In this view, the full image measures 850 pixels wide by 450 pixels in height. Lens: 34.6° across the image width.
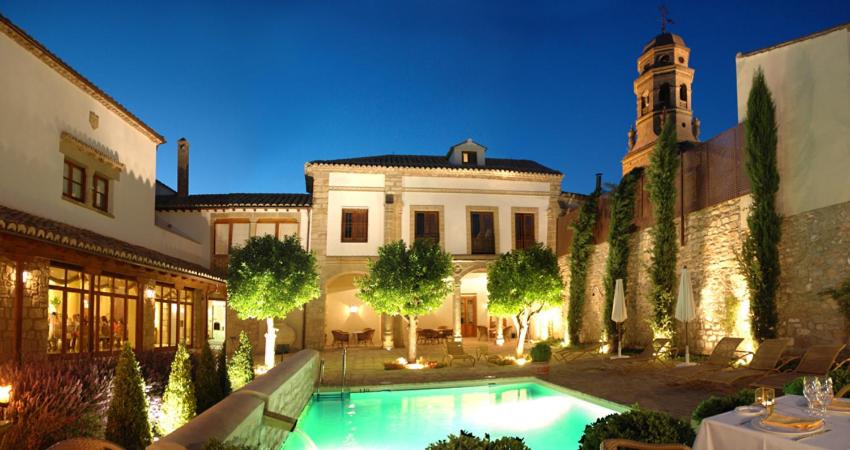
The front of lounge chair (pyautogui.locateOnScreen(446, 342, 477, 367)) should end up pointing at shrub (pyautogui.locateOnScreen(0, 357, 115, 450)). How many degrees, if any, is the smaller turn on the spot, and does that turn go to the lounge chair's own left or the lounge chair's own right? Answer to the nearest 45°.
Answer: approximately 45° to the lounge chair's own right

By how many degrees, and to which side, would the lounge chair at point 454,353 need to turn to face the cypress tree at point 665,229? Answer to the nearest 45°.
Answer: approximately 45° to its left

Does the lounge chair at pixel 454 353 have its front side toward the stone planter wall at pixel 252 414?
no

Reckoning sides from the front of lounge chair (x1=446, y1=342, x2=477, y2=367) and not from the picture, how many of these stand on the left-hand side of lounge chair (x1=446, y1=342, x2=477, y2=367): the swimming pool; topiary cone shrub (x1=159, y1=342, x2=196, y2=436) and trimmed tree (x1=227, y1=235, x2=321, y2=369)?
0

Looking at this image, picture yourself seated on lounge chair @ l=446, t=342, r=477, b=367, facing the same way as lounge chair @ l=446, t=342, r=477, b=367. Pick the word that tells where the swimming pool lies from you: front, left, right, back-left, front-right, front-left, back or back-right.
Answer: front-right

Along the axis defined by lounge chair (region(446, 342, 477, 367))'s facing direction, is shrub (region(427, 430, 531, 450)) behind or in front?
in front

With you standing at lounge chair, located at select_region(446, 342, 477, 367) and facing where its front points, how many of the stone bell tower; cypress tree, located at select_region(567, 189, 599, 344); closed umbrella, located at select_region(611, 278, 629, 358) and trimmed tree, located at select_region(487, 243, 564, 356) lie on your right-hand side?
0

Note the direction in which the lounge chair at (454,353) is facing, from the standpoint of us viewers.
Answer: facing the viewer and to the right of the viewer

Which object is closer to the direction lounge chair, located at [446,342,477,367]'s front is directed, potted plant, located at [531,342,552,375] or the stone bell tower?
the potted plant

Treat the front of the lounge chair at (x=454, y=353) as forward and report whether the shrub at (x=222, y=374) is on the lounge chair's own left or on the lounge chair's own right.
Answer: on the lounge chair's own right

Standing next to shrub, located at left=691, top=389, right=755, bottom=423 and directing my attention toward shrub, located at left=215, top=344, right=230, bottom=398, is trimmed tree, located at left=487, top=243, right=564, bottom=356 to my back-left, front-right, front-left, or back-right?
front-right
